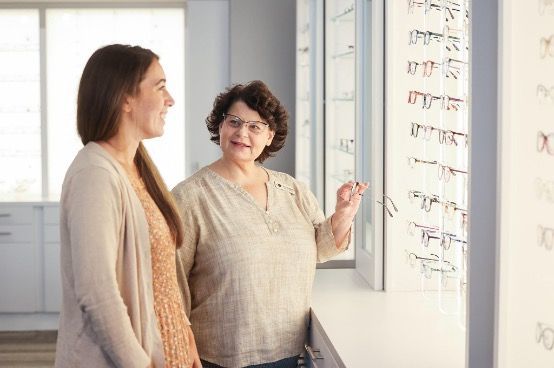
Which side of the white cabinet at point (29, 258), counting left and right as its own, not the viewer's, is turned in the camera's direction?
front

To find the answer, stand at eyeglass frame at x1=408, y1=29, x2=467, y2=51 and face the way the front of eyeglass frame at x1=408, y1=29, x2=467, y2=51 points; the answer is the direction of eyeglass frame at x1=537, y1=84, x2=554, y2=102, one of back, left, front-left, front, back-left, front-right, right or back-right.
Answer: front-left

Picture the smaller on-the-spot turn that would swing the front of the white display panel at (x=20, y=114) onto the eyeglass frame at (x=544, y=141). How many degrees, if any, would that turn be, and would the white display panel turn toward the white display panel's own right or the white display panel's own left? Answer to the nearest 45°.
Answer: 0° — it already faces it

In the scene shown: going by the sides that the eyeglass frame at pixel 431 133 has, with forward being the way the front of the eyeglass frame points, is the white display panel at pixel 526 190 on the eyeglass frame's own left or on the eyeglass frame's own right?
on the eyeglass frame's own left

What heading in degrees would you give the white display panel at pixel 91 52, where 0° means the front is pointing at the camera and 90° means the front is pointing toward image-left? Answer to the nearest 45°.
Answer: approximately 0°

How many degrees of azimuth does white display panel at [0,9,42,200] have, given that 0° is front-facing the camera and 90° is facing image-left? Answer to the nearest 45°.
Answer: approximately 0°

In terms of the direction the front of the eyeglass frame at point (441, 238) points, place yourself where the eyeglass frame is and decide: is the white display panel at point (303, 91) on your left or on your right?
on your right

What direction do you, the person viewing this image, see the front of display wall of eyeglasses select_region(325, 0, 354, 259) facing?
facing the viewer and to the left of the viewer

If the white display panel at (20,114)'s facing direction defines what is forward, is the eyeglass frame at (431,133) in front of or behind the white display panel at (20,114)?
in front

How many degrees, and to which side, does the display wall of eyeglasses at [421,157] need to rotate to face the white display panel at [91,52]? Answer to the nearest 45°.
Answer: approximately 90° to its right

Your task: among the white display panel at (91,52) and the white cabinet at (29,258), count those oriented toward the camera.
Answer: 2

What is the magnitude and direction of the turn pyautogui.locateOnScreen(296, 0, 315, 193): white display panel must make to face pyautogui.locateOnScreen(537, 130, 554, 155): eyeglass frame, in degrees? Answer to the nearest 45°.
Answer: approximately 45° to its left

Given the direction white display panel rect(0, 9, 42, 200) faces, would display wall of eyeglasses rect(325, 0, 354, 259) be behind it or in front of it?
in front

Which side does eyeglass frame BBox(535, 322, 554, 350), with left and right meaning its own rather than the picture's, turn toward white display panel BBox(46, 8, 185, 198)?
right

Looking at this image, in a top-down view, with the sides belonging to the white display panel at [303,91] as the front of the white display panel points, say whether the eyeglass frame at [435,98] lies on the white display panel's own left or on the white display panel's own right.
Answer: on the white display panel's own left
